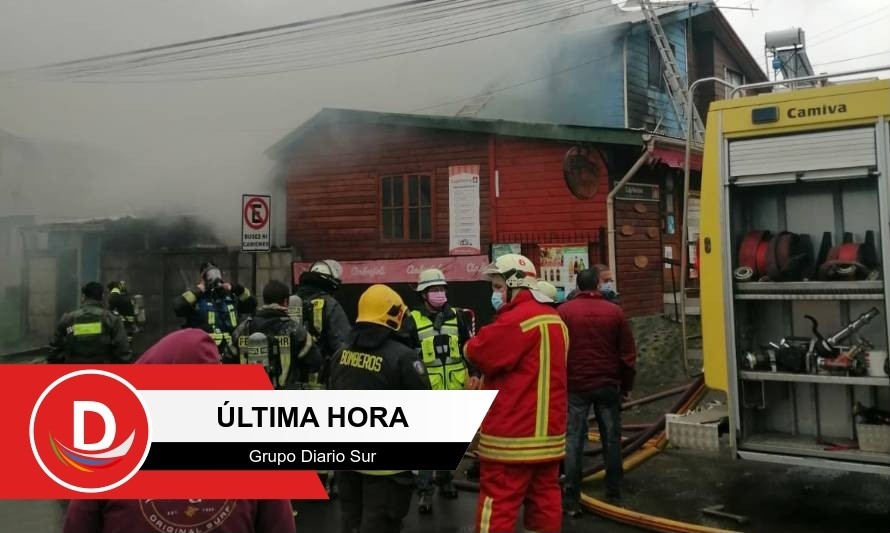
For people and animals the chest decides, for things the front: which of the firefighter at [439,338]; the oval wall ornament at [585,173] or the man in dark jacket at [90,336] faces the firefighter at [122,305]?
the man in dark jacket

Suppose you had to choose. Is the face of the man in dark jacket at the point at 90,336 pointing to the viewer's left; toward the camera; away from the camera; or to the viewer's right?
away from the camera

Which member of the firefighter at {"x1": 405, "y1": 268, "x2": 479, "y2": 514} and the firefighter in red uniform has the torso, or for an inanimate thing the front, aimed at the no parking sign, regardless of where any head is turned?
the firefighter in red uniform

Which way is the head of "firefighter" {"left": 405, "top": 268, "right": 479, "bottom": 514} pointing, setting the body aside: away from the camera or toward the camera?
toward the camera

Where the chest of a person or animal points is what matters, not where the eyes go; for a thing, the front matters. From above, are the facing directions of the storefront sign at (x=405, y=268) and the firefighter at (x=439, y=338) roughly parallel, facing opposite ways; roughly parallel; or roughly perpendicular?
roughly parallel

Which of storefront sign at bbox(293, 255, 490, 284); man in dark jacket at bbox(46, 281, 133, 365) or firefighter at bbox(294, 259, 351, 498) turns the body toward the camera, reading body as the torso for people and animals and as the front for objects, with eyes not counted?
the storefront sign

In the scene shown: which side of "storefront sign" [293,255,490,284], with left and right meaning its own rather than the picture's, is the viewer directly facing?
front

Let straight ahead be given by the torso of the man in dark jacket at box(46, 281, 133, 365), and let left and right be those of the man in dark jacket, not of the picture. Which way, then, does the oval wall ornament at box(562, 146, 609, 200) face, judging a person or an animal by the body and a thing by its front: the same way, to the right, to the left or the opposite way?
the opposite way

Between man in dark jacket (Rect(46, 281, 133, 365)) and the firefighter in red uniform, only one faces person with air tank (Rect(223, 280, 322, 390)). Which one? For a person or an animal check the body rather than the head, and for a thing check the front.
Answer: the firefighter in red uniform

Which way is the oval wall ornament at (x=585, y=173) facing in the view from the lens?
facing the viewer and to the right of the viewer

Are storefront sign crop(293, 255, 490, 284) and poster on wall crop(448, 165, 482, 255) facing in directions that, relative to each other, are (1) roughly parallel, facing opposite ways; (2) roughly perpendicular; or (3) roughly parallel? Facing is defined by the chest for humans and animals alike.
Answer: roughly parallel

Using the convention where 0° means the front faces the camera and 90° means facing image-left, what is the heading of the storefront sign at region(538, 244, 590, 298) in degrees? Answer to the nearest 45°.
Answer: approximately 0°

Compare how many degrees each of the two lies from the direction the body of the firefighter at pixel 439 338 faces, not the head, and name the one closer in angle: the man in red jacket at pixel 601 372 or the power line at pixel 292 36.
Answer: the man in red jacket

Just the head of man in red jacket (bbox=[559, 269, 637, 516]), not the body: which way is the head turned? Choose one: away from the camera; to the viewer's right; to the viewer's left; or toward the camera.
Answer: away from the camera

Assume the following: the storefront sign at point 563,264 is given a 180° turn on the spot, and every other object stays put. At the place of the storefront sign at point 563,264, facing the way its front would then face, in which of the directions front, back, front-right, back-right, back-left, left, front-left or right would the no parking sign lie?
back-left

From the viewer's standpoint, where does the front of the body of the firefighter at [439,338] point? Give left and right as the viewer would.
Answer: facing the viewer

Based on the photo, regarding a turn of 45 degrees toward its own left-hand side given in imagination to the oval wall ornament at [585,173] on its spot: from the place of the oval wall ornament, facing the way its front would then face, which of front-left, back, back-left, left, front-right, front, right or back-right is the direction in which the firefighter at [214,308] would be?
back-right

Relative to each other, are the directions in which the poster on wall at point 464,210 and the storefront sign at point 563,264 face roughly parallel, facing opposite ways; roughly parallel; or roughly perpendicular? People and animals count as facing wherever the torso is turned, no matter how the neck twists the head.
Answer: roughly parallel

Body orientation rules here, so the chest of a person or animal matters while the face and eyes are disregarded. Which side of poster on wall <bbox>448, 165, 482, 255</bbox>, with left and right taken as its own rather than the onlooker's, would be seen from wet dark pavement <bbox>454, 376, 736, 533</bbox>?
front
